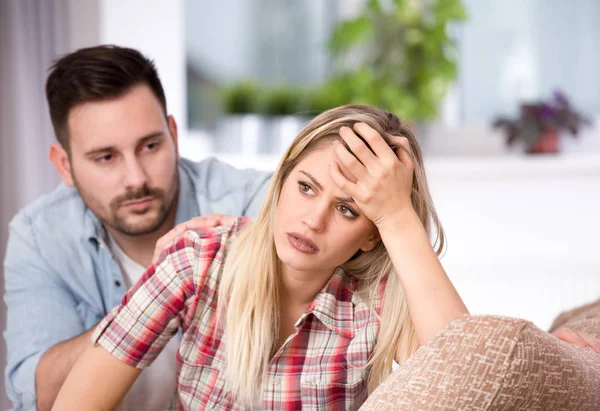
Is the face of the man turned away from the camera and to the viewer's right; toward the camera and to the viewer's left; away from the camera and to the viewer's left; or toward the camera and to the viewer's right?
toward the camera and to the viewer's right

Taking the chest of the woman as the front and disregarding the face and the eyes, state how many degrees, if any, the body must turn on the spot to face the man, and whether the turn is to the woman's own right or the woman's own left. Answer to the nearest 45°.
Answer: approximately 135° to the woman's own right

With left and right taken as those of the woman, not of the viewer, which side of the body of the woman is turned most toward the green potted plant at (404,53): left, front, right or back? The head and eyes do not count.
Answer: back

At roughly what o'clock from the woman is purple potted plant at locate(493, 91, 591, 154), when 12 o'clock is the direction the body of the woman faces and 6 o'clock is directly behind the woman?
The purple potted plant is roughly at 7 o'clock from the woman.

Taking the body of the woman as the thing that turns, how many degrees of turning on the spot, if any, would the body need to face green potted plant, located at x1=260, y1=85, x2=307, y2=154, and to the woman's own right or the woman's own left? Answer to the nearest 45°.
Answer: approximately 180°

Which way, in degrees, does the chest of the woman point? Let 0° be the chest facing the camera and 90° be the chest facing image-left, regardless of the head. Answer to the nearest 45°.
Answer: approximately 0°

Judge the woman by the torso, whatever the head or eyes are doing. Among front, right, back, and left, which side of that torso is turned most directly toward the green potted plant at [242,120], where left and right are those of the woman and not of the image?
back
